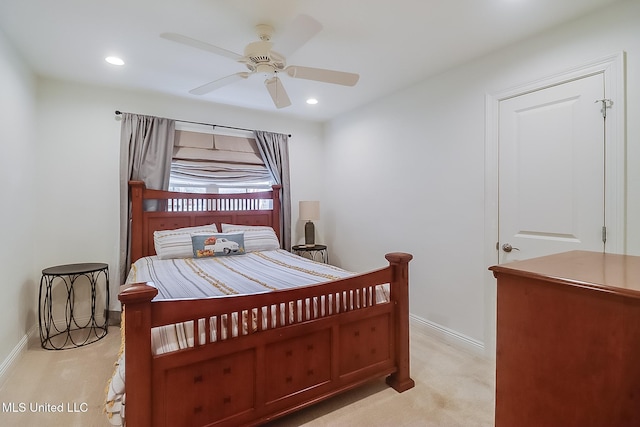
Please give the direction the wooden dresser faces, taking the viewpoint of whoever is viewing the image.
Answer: facing away from the viewer and to the left of the viewer

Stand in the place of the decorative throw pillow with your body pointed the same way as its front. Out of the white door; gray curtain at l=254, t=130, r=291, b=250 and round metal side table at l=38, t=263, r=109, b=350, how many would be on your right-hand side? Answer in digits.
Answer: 1

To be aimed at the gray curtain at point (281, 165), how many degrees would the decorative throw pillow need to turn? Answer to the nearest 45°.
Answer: approximately 135° to its left

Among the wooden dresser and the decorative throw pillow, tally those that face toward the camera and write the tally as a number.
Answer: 1

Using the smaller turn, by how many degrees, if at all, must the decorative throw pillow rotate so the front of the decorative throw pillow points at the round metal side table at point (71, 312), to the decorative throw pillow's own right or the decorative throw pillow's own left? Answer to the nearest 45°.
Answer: approximately 90° to the decorative throw pillow's own right

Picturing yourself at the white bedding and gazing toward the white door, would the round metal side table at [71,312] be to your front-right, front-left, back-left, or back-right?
back-left

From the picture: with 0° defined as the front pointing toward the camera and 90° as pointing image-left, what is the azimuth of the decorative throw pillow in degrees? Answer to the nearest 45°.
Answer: approximately 0°

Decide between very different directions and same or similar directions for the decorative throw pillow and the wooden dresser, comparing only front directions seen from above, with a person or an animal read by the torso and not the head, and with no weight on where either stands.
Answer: very different directions
